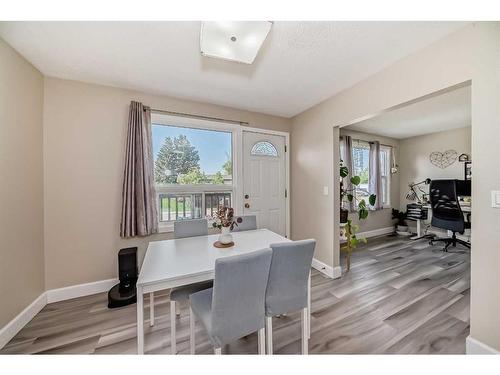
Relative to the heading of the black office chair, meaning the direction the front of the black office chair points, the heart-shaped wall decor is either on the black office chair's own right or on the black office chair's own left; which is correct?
on the black office chair's own left

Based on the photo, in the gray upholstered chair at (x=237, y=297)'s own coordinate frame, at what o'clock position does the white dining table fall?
The white dining table is roughly at 12 o'clock from the gray upholstered chair.

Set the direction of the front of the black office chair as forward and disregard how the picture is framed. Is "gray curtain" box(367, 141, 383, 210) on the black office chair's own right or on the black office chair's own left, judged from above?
on the black office chair's own left

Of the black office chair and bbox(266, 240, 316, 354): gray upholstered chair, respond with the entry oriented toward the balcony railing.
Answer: the gray upholstered chair

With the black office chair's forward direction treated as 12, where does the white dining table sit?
The white dining table is roughly at 5 o'clock from the black office chair.

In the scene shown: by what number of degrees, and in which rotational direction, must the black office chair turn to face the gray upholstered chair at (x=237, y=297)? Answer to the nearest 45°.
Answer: approximately 135° to its right

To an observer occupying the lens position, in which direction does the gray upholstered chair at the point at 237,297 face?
facing away from the viewer and to the left of the viewer

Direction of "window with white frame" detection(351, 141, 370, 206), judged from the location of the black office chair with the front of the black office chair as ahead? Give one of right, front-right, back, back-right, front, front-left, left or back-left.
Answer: back-left

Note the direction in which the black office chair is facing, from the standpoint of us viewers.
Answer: facing away from the viewer and to the right of the viewer

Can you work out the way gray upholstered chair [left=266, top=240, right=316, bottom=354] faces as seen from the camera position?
facing away from the viewer and to the left of the viewer
